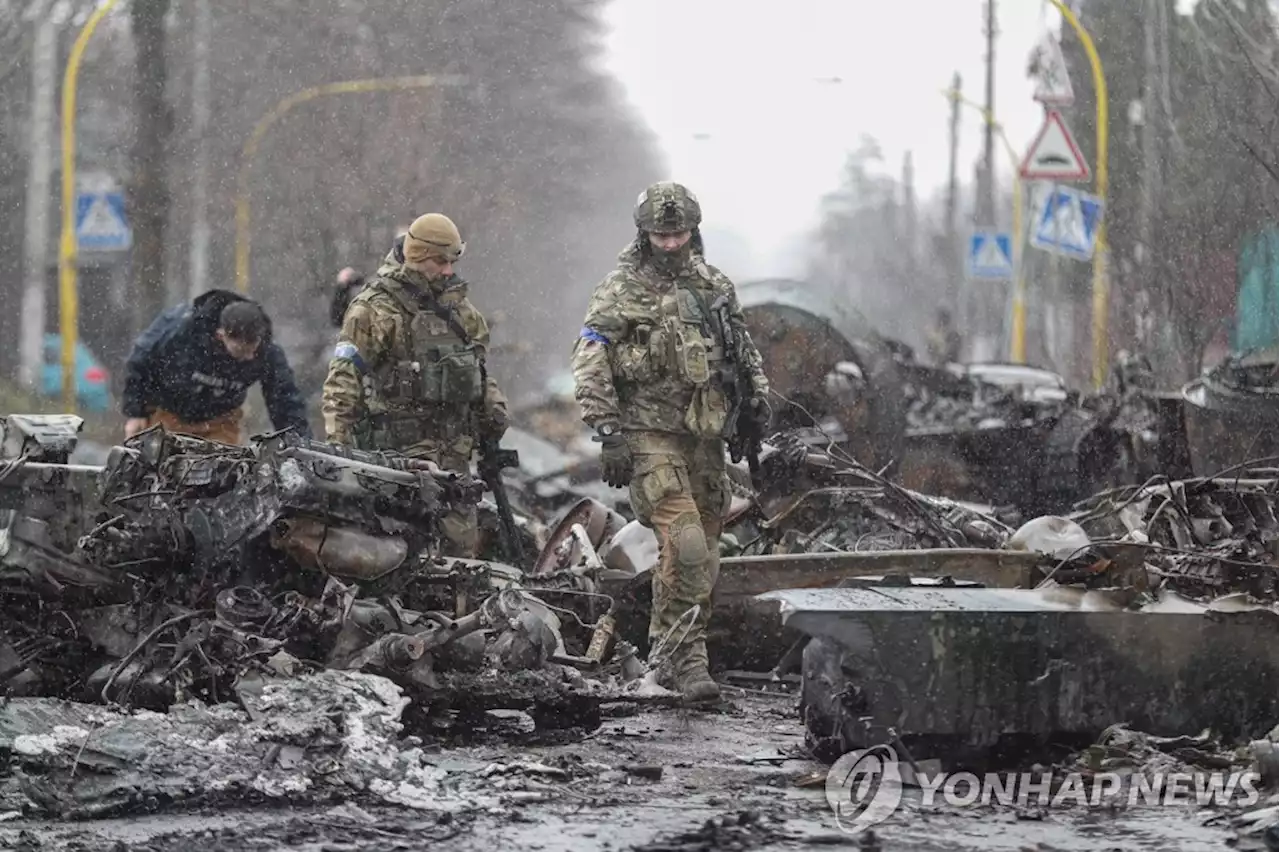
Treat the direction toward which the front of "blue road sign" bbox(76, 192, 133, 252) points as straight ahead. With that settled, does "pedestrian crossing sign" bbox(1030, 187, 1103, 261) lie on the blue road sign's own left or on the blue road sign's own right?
on the blue road sign's own left

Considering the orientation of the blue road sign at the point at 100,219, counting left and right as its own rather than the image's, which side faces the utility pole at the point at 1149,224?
left

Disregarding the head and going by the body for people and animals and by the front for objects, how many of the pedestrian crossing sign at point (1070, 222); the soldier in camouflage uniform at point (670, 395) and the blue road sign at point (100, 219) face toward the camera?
3

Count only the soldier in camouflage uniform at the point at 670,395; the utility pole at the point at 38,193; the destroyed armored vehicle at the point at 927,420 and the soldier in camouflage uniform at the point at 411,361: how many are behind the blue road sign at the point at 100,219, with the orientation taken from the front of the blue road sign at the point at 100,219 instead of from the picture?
1

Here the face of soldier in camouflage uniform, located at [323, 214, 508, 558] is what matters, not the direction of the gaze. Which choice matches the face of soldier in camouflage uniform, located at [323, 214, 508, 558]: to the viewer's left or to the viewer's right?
to the viewer's right

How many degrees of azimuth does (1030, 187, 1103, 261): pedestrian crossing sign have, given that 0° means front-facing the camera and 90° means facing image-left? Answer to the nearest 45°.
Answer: approximately 0°

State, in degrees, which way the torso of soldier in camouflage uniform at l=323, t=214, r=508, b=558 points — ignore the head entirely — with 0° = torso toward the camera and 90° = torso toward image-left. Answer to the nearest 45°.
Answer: approximately 315°

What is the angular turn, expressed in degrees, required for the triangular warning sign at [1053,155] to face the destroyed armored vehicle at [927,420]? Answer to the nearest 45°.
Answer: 0° — it already faces it

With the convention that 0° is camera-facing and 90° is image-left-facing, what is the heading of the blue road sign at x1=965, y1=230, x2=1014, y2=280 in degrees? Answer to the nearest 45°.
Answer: approximately 0°

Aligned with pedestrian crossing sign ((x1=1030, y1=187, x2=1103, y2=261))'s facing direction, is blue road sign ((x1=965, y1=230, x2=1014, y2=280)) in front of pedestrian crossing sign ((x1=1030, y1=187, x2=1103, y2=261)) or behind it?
behind

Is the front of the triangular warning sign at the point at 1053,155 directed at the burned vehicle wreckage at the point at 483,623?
yes
